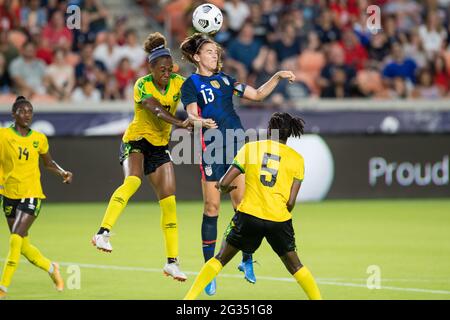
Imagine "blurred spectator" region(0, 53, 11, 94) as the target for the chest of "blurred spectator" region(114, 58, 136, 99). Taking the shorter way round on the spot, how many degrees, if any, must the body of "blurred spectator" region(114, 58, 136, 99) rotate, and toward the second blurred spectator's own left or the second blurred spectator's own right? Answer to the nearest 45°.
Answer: approximately 90° to the second blurred spectator's own right

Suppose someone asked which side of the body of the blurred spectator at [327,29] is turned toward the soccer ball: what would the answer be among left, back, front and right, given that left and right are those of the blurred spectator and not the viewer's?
front

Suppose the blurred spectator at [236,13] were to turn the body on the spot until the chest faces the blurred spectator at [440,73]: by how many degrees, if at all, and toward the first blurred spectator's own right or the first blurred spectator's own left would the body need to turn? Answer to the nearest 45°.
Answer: approximately 90° to the first blurred spectator's own left

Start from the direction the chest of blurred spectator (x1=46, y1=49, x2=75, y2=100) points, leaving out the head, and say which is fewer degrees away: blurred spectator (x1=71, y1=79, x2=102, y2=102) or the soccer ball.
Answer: the soccer ball

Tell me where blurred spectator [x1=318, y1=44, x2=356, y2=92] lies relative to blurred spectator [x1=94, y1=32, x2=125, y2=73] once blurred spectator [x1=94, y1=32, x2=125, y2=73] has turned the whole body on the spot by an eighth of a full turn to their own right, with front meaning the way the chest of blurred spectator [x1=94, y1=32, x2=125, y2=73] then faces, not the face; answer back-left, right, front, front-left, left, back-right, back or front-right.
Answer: back-left

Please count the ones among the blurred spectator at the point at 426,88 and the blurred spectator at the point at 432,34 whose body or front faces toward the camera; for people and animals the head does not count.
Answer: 2

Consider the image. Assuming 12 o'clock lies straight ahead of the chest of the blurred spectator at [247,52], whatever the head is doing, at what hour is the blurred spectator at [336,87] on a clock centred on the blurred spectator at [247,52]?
the blurred spectator at [336,87] is roughly at 9 o'clock from the blurred spectator at [247,52].

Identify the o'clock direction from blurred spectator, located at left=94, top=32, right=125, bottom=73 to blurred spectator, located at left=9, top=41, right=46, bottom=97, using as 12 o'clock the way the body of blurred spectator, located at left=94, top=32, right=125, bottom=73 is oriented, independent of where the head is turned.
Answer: blurred spectator, located at left=9, top=41, right=46, bottom=97 is roughly at 2 o'clock from blurred spectator, located at left=94, top=32, right=125, bottom=73.

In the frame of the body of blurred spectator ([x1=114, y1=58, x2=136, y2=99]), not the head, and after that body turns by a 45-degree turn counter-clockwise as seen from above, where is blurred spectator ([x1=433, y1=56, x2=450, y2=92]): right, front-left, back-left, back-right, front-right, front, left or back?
front-left

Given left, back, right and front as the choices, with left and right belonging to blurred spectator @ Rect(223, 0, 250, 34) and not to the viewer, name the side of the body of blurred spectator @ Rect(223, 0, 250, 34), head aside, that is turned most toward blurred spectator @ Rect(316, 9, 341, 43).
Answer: left

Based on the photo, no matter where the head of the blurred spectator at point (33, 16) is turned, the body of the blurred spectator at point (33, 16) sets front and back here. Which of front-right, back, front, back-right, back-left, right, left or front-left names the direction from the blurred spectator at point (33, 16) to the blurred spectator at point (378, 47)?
left

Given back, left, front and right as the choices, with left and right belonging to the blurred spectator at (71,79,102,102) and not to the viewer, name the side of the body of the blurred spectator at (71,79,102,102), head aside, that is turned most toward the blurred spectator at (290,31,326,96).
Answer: left
